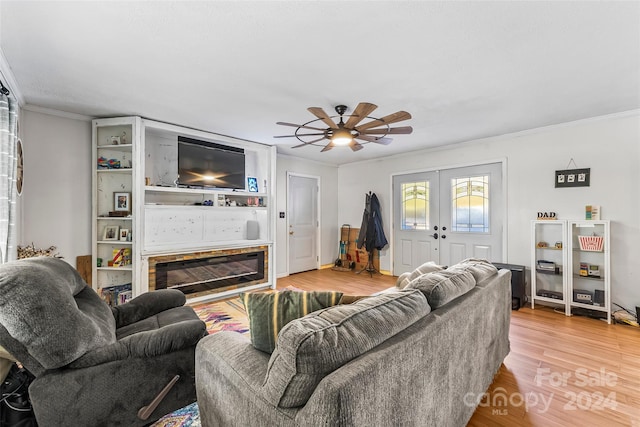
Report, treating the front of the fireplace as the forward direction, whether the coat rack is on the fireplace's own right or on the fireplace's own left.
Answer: on the fireplace's own left

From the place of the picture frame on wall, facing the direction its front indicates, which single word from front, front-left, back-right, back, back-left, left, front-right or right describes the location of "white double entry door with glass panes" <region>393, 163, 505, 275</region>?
right

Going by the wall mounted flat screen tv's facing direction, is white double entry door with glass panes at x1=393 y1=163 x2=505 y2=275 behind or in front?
in front

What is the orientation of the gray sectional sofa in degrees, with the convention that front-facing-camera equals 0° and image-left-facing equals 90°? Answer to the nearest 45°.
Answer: approximately 135°

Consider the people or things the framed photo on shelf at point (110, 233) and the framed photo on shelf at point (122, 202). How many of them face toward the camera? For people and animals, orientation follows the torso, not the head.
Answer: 2

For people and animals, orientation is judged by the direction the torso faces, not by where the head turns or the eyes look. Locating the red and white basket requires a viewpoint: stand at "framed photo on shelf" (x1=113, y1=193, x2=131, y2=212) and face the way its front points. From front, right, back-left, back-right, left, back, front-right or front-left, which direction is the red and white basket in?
front-left

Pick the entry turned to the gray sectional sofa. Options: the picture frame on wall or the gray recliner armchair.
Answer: the picture frame on wall

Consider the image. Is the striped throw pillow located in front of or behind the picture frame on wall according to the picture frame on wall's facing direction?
in front

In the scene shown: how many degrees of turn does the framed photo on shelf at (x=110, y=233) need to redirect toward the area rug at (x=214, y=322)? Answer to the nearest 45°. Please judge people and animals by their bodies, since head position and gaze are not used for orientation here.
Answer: approximately 45° to its left

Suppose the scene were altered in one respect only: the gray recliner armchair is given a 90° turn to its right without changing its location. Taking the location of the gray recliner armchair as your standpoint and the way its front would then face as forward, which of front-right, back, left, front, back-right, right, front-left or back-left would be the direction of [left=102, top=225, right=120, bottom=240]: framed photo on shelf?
back-left

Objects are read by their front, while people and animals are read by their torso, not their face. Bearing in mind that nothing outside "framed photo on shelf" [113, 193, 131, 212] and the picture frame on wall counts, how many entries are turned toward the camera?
2

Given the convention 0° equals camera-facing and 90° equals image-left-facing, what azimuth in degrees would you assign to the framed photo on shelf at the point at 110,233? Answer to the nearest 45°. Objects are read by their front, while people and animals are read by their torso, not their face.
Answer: approximately 0°

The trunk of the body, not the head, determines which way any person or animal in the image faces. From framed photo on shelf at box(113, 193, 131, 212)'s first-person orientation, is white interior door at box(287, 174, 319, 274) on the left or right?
on its left

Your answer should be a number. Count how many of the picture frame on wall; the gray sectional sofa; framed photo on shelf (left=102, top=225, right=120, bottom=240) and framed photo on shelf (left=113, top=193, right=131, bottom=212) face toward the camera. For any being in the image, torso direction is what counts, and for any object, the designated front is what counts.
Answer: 3
